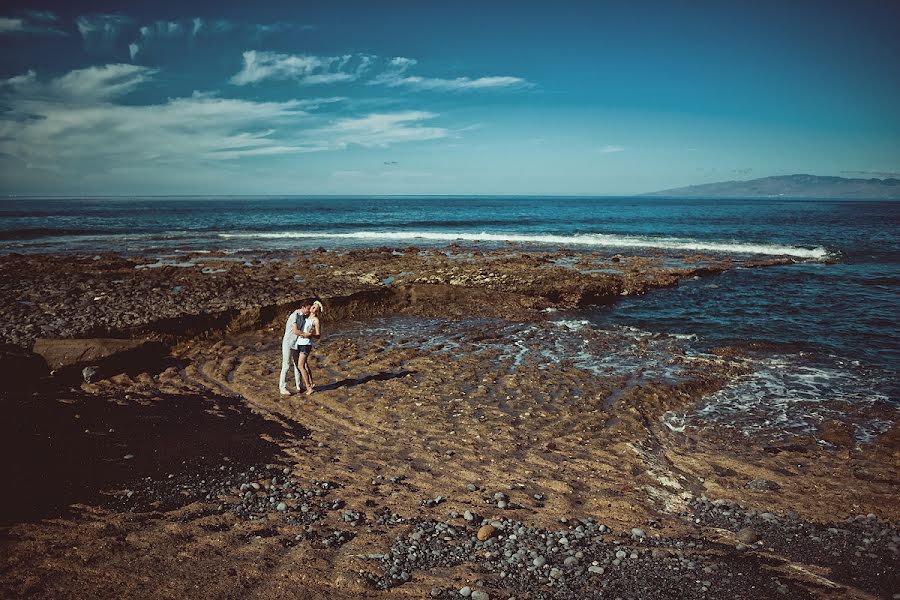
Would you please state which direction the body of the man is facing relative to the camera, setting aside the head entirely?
to the viewer's right

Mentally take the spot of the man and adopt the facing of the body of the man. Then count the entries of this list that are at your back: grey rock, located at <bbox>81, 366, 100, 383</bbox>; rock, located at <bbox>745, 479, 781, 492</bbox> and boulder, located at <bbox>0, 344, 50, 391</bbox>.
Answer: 2

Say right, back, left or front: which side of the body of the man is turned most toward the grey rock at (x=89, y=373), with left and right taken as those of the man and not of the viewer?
back

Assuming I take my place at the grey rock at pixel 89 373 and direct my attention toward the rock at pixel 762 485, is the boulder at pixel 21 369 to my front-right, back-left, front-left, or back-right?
back-right

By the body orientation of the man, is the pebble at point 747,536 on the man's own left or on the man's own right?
on the man's own right

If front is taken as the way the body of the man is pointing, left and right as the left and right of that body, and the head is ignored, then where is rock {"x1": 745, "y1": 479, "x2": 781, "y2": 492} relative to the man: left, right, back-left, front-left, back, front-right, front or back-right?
front-right

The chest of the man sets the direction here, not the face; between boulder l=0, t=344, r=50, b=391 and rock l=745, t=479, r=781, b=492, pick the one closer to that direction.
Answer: the rock
